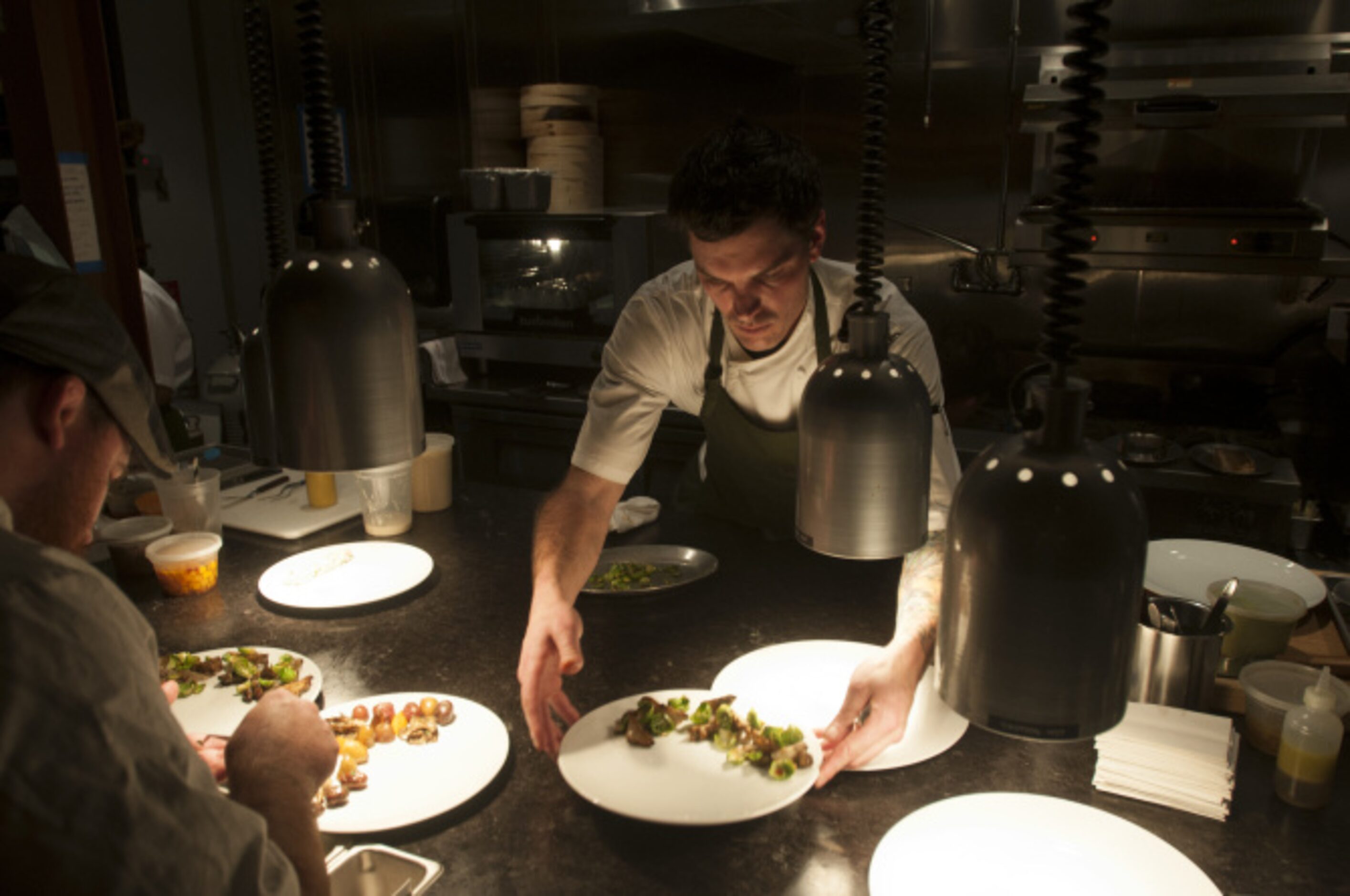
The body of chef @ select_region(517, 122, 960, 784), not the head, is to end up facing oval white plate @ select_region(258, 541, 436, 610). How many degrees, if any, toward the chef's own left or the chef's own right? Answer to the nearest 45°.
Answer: approximately 90° to the chef's own right

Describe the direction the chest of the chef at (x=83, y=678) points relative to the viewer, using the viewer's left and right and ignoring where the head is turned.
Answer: facing away from the viewer and to the right of the viewer

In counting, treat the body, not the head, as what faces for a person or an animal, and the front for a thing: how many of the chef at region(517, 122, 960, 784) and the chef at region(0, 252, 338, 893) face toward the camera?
1

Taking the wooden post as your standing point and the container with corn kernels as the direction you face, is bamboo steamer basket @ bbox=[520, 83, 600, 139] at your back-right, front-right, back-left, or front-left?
back-left

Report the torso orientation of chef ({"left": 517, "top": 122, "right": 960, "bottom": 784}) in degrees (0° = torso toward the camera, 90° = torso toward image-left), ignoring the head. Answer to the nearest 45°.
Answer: approximately 0°

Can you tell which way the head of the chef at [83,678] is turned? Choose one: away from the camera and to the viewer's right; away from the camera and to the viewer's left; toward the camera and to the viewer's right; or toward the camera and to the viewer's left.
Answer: away from the camera and to the viewer's right

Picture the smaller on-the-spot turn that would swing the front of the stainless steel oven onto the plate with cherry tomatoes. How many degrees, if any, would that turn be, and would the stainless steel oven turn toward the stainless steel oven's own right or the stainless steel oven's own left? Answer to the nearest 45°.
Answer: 0° — it already faces it
